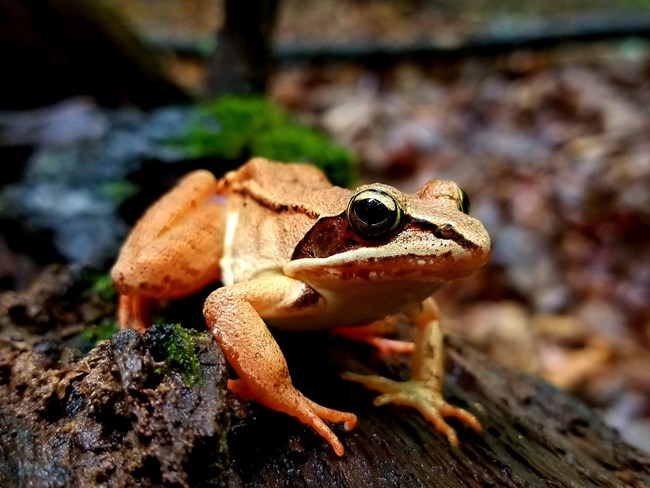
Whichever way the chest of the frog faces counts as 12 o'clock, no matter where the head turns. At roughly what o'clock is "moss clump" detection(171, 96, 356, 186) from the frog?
The moss clump is roughly at 7 o'clock from the frog.

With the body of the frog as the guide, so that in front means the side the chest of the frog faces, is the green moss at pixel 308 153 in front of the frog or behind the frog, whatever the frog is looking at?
behind

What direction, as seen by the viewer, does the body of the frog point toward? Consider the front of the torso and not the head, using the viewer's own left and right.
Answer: facing the viewer and to the right of the viewer
